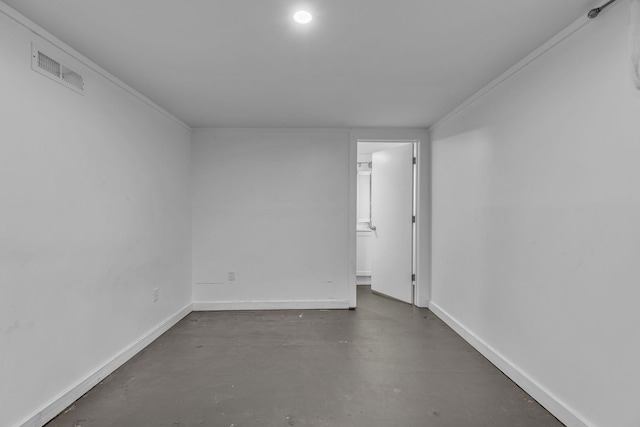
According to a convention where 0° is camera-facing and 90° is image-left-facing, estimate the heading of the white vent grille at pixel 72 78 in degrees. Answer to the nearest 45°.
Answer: approximately 315°

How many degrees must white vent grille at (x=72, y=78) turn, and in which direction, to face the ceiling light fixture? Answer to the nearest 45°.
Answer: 0° — it already faces it

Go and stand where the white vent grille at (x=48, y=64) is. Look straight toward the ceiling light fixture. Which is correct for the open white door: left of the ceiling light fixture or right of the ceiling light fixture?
left

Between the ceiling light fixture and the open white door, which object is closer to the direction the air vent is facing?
the ceiling light fixture

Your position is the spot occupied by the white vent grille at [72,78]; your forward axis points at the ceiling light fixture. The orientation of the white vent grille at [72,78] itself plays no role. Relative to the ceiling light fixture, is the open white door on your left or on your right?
left

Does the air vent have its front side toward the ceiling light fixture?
yes
